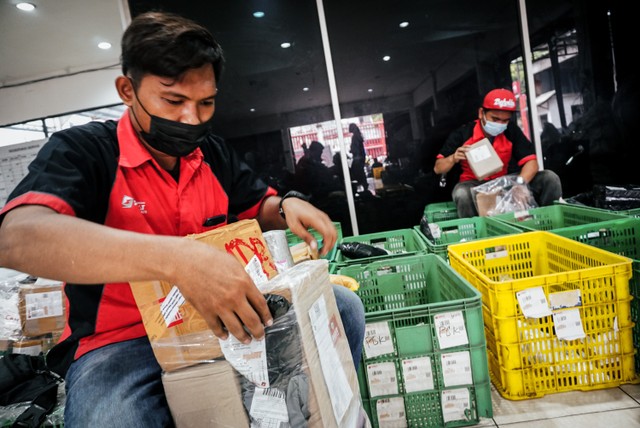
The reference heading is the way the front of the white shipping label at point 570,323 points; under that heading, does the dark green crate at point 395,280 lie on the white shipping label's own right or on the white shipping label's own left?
on the white shipping label's own right

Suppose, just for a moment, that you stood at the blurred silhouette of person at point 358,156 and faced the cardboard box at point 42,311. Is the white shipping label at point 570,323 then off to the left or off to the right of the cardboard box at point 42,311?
left

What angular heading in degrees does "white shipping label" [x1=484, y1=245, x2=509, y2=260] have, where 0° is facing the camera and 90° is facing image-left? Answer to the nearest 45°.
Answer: approximately 0°

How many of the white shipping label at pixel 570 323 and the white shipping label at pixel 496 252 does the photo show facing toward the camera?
2

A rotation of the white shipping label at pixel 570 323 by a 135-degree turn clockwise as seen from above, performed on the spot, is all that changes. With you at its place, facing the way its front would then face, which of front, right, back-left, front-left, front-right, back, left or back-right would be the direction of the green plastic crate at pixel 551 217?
front-right

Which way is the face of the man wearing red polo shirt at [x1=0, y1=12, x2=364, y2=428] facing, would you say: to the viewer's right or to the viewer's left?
to the viewer's right

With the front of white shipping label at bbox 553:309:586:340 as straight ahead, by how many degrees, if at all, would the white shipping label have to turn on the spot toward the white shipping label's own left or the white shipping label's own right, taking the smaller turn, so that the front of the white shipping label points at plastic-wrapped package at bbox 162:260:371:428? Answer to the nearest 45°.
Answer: approximately 45° to the white shipping label's own right

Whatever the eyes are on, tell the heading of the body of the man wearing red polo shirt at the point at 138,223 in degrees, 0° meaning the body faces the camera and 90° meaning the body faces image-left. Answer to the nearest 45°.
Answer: approximately 315°

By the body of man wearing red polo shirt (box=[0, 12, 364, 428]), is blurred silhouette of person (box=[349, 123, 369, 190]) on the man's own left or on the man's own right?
on the man's own left

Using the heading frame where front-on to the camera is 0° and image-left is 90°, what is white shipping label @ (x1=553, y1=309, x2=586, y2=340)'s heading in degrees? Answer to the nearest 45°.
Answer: approximately 0°

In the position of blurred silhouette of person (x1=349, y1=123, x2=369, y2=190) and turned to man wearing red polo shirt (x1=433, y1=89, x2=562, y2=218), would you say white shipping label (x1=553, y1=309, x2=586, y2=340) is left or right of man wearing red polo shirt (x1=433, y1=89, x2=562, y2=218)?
right

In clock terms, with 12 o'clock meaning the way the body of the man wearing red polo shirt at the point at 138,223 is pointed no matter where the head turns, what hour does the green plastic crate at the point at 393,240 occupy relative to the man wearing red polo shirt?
The green plastic crate is roughly at 9 o'clock from the man wearing red polo shirt.
